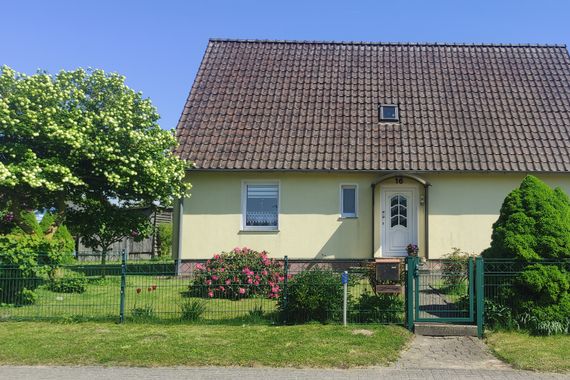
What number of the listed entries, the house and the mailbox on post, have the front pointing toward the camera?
2

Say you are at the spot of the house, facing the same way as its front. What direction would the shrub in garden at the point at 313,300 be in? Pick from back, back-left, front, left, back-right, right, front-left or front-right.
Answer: front

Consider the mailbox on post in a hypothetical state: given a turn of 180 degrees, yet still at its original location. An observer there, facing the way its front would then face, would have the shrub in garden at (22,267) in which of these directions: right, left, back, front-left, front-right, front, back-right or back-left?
left

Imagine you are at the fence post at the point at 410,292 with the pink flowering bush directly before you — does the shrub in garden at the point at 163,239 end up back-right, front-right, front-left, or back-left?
front-right

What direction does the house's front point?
toward the camera

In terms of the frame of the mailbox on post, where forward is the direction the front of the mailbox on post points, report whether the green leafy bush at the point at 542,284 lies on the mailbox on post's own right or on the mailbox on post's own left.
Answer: on the mailbox on post's own left

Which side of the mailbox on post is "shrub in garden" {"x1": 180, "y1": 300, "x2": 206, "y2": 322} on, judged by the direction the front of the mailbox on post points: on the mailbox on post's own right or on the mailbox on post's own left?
on the mailbox on post's own right

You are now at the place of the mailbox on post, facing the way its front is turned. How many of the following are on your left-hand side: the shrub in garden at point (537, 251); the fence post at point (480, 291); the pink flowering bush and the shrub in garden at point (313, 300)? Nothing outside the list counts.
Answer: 2

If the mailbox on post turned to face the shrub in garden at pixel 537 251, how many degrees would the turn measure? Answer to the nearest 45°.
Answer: approximately 90° to its left

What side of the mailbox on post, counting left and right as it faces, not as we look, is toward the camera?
front

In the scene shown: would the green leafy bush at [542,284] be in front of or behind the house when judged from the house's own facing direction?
in front

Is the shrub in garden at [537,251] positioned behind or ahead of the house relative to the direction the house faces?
ahead
